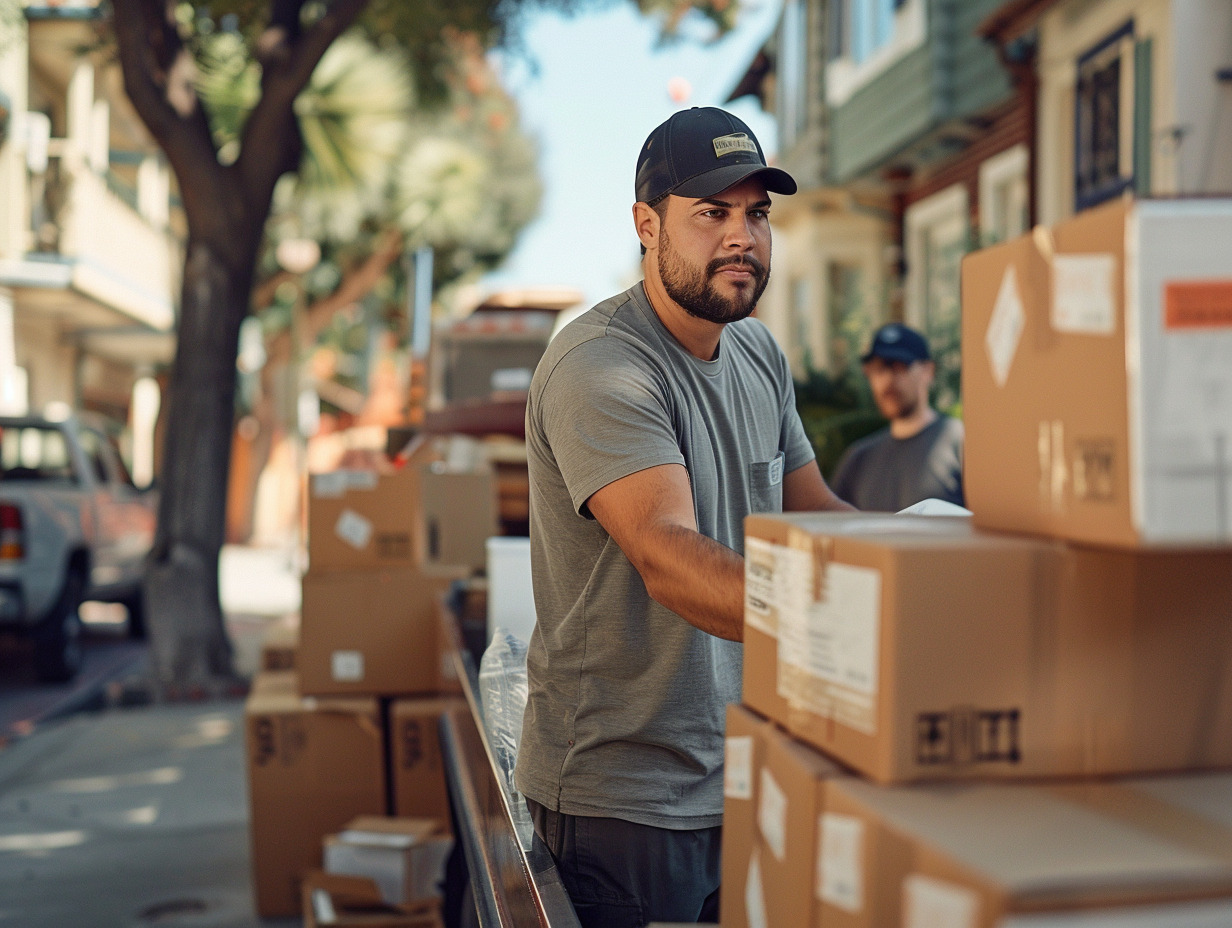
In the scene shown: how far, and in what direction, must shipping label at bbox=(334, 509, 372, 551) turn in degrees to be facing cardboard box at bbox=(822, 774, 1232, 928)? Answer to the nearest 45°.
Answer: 0° — it already faces it

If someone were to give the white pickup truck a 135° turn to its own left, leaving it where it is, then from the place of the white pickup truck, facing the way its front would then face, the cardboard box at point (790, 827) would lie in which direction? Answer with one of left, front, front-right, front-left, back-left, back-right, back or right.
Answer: left

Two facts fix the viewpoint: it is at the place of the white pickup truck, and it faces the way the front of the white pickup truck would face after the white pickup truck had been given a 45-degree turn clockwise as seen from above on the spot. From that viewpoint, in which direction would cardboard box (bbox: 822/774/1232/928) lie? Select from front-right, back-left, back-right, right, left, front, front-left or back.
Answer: right

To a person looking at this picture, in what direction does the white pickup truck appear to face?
facing away from the viewer and to the right of the viewer

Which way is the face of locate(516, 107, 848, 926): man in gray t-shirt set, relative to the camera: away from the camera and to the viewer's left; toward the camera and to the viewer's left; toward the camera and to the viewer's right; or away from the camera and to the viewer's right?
toward the camera and to the viewer's right

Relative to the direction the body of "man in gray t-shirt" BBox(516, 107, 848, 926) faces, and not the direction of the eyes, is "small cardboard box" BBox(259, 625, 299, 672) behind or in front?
behind

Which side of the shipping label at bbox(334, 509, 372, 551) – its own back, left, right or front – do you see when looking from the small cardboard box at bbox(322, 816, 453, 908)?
front

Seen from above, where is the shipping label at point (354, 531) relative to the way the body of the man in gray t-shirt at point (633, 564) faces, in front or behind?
behind

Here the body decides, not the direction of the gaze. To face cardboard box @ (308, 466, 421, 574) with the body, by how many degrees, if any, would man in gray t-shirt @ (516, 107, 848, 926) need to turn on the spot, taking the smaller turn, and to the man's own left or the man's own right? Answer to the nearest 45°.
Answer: approximately 135° to the man's own left

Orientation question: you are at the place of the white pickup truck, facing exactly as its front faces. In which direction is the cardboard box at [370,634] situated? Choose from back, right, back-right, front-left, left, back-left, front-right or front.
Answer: back-right

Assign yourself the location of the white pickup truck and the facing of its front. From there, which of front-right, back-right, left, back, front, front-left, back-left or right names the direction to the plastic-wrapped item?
back-right

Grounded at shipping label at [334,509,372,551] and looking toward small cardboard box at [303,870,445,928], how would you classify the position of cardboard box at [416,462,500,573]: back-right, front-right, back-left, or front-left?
back-left

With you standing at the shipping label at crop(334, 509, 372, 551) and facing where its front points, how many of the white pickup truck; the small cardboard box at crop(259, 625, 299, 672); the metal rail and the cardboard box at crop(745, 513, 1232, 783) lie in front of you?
2

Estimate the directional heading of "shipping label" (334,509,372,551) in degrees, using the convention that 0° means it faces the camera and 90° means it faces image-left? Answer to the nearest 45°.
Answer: approximately 0°

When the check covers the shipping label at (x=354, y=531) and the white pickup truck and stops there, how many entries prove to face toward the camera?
1
